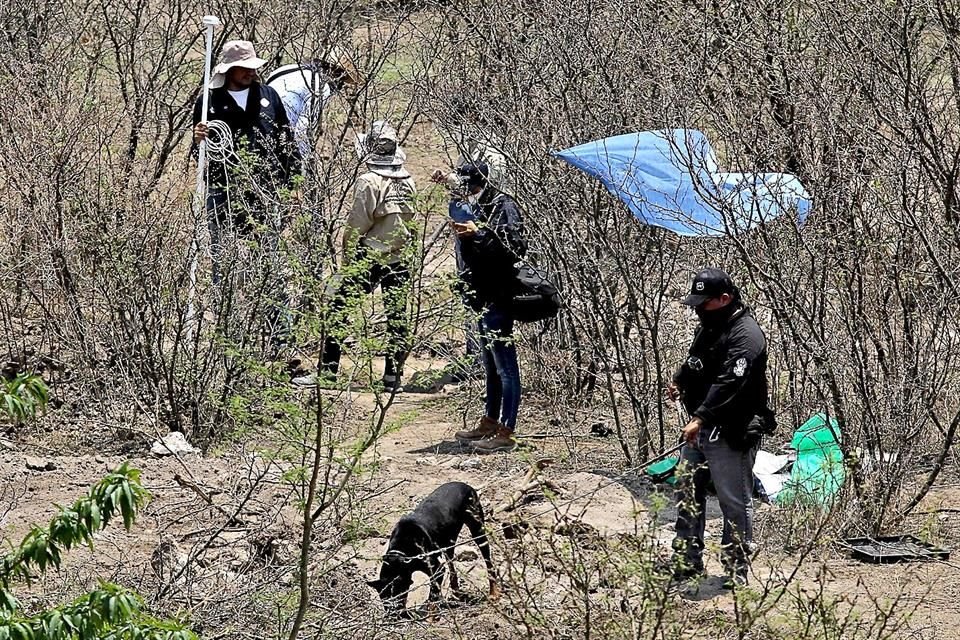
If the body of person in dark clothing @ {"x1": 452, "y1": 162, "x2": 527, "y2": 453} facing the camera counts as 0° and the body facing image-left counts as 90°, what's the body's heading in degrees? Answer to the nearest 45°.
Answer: approximately 90°

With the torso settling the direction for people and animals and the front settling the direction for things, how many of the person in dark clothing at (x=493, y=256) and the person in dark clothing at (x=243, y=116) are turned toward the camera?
1

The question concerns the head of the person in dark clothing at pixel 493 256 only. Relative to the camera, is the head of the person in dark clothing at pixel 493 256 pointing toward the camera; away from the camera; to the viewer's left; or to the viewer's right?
to the viewer's left

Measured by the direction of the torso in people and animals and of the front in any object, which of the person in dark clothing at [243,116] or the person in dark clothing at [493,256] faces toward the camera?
the person in dark clothing at [243,116]

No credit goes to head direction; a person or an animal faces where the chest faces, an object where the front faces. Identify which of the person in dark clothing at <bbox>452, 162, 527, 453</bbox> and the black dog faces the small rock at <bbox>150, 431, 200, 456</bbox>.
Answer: the person in dark clothing

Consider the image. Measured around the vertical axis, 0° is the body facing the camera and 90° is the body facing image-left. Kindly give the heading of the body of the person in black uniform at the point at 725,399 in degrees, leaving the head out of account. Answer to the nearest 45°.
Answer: approximately 45°

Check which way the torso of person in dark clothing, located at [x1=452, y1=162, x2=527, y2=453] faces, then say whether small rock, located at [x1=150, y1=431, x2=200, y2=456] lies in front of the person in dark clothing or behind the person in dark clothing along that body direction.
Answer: in front

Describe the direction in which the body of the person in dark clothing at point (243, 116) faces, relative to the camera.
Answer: toward the camera

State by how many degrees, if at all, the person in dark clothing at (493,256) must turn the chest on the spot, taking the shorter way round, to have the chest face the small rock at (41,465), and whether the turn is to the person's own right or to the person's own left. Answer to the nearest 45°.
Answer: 0° — they already face it

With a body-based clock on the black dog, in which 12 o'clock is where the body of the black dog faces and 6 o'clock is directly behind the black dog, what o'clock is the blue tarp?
The blue tarp is roughly at 6 o'clock from the black dog.

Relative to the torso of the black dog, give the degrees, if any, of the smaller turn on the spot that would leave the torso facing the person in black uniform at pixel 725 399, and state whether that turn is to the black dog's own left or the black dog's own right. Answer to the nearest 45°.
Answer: approximately 135° to the black dog's own left
